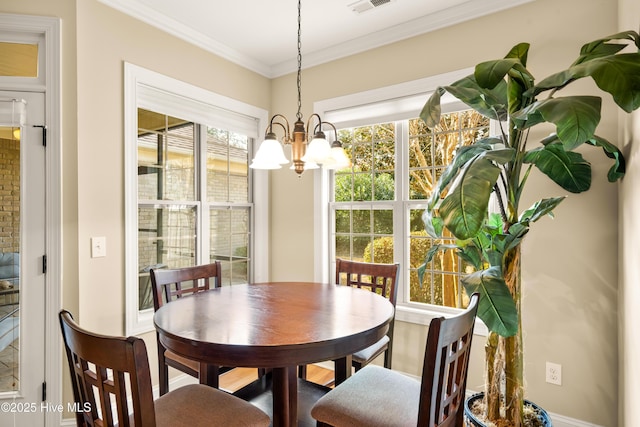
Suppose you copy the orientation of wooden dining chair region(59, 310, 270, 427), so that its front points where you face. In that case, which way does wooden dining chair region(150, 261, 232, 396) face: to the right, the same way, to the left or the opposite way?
to the right

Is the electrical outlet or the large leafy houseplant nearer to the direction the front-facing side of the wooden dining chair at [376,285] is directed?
the large leafy houseplant

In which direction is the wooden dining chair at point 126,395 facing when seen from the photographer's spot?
facing away from the viewer and to the right of the viewer

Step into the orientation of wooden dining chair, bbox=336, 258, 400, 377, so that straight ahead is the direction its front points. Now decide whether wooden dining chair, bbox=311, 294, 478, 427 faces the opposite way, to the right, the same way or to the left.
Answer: to the right

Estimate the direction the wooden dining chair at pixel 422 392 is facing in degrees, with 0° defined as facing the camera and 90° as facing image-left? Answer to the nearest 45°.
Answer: approximately 135°

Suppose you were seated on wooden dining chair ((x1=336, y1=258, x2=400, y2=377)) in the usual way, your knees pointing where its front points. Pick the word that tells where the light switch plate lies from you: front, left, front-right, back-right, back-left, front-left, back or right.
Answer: front-right

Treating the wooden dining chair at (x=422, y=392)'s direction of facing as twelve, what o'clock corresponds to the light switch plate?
The light switch plate is roughly at 11 o'clock from the wooden dining chair.

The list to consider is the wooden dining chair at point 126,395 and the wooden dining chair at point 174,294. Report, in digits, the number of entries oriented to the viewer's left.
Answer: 0

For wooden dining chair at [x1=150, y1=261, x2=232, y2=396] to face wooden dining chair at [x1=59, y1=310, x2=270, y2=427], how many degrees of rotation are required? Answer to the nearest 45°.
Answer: approximately 45° to its right

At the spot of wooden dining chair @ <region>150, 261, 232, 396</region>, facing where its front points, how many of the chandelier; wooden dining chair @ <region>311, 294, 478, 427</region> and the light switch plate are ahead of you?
2

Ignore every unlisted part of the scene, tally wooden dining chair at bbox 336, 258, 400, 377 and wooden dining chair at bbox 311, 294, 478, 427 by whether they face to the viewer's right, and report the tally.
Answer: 0

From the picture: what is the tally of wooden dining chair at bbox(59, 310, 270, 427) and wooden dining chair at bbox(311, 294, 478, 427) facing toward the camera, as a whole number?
0

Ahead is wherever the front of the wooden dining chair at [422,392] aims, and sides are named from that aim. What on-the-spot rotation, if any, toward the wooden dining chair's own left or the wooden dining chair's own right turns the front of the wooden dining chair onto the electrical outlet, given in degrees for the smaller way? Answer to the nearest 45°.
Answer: approximately 90° to the wooden dining chair's own right

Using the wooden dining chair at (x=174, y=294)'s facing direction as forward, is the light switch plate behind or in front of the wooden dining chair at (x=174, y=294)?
behind
